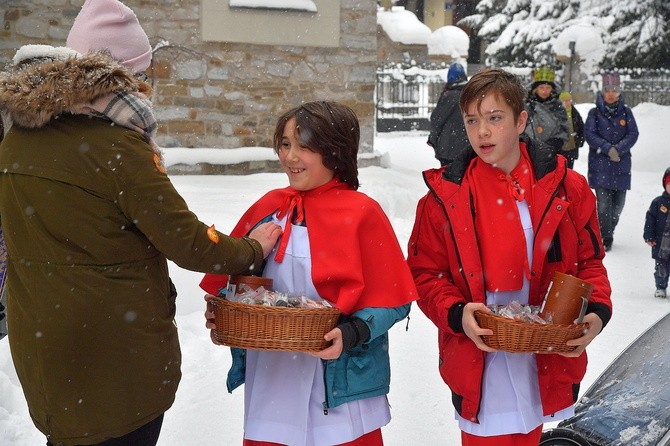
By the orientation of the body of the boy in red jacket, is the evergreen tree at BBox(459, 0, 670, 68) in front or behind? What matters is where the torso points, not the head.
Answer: behind

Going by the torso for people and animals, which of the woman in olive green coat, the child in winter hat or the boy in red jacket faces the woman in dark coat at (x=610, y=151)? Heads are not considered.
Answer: the woman in olive green coat

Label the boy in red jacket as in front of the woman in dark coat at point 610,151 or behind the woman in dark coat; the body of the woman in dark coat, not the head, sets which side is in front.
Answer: in front

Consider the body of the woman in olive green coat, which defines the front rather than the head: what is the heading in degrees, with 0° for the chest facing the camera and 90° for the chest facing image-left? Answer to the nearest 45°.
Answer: approximately 225°

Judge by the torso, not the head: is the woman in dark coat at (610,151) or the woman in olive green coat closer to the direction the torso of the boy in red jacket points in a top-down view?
the woman in olive green coat

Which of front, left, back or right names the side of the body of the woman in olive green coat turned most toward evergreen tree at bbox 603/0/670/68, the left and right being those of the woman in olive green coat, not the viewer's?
front

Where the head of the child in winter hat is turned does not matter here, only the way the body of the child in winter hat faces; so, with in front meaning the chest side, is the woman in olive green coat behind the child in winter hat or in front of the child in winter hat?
in front

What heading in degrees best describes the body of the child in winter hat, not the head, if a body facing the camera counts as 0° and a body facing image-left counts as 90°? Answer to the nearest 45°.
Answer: approximately 0°

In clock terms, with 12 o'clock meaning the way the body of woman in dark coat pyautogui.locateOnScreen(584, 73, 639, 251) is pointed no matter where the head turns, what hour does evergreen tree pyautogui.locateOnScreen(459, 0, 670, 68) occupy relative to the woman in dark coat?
The evergreen tree is roughly at 6 o'clock from the woman in dark coat.

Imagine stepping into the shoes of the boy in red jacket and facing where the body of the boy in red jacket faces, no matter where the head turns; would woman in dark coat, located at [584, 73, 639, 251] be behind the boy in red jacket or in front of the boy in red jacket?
behind

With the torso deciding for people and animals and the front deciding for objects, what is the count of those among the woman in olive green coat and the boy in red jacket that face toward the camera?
1

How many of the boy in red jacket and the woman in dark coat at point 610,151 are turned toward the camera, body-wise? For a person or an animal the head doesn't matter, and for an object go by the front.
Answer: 2
